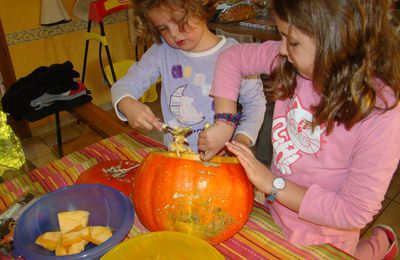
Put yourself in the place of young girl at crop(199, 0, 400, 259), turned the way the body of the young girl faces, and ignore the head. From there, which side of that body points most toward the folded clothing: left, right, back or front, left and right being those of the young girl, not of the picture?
right

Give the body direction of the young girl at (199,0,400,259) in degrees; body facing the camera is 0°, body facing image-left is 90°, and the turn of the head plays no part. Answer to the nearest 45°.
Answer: approximately 45°
